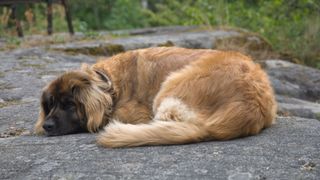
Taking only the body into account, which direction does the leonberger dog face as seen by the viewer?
to the viewer's left
